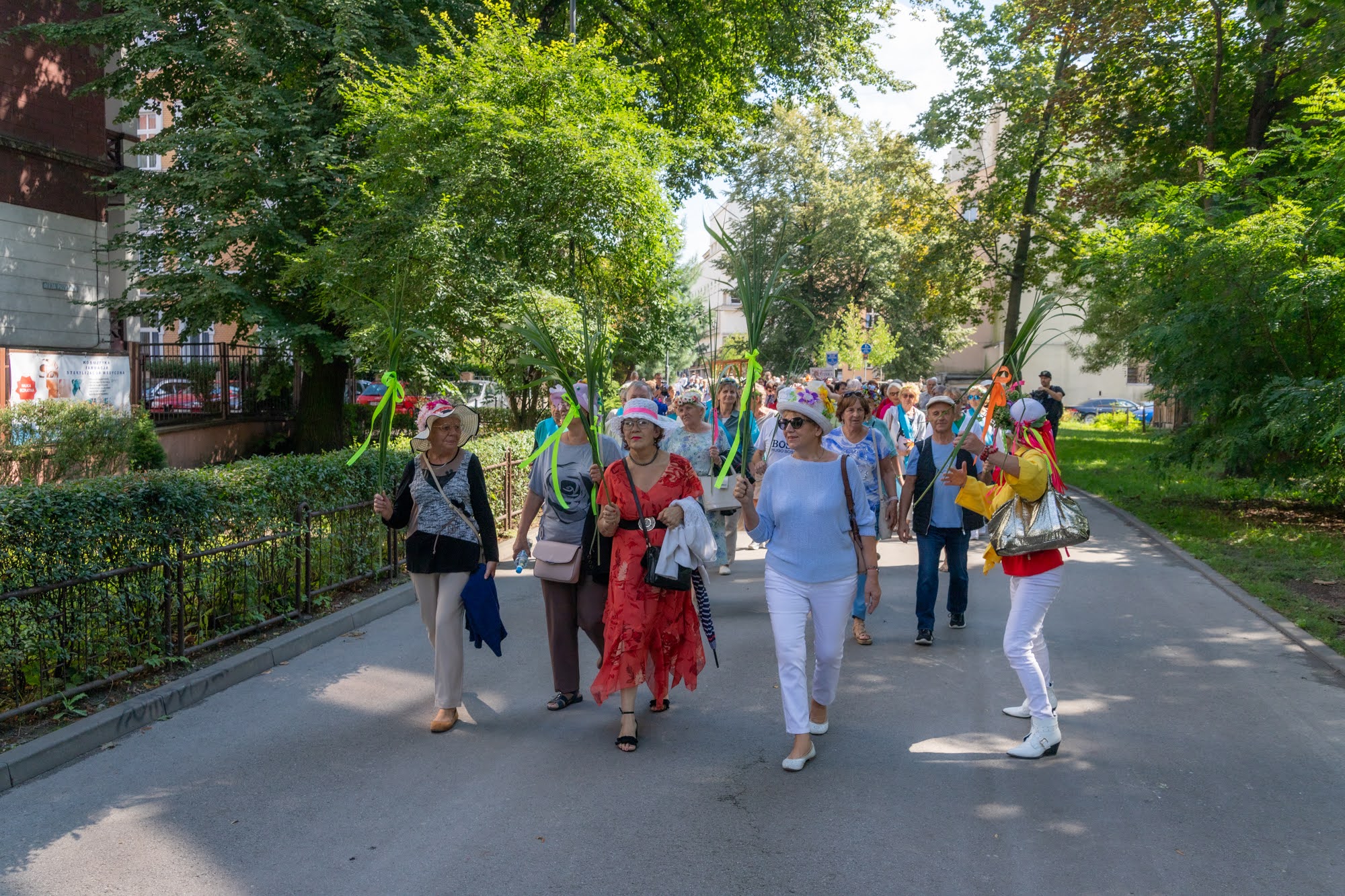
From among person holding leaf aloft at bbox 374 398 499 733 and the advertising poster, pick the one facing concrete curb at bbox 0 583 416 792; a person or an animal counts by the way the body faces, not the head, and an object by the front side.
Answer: the advertising poster

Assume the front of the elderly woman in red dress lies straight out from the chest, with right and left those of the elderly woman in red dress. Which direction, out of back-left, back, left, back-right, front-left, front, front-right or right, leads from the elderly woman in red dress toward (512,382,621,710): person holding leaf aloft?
back-right

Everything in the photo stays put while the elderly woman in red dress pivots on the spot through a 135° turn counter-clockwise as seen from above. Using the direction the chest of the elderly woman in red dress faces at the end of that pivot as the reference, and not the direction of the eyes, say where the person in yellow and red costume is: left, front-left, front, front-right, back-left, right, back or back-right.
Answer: front-right

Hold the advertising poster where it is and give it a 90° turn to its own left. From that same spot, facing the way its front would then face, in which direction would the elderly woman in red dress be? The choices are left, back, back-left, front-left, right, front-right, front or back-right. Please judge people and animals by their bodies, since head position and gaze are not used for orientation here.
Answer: right

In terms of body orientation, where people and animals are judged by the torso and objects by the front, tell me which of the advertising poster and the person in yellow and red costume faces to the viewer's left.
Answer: the person in yellow and red costume

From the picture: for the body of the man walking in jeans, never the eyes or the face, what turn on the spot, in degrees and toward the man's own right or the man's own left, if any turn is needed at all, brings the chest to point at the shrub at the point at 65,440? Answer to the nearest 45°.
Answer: approximately 90° to the man's own right

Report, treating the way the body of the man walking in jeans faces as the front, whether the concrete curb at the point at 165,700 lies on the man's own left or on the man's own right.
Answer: on the man's own right

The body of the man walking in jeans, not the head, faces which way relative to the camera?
toward the camera

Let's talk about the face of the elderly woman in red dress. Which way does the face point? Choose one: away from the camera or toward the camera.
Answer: toward the camera

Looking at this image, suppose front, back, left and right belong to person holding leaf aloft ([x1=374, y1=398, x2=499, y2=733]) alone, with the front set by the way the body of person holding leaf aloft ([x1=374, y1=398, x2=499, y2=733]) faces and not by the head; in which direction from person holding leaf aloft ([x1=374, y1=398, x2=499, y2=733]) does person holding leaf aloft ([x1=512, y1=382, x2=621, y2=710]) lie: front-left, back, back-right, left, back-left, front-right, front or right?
left

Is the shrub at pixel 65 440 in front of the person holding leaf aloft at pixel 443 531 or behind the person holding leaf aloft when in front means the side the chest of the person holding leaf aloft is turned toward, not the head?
behind

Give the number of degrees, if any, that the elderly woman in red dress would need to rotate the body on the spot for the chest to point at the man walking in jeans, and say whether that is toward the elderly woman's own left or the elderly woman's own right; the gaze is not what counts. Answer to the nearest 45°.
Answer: approximately 135° to the elderly woman's own left

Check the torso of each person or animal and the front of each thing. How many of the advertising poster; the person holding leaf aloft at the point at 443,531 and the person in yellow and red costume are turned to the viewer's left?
1

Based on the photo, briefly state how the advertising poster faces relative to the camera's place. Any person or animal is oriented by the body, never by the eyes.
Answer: facing the viewer

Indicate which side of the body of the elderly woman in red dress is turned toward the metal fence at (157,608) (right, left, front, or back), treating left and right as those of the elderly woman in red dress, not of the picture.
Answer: right

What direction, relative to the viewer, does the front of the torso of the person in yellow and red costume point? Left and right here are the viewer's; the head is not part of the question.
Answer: facing to the left of the viewer

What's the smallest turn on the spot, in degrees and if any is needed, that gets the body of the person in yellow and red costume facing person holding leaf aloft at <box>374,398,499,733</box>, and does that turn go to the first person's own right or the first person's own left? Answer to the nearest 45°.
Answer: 0° — they already face them
